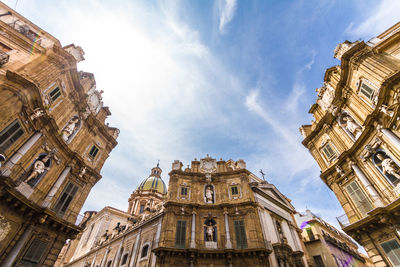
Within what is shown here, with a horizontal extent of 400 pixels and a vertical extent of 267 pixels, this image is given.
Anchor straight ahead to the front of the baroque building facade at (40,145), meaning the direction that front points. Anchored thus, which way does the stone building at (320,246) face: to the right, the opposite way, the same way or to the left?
to the right

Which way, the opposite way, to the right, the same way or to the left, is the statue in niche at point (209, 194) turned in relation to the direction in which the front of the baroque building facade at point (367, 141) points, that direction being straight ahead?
to the left

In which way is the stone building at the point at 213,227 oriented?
toward the camera

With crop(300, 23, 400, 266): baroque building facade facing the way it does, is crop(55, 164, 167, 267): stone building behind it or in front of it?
in front

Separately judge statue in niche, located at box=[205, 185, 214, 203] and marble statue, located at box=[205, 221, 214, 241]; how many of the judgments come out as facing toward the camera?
2

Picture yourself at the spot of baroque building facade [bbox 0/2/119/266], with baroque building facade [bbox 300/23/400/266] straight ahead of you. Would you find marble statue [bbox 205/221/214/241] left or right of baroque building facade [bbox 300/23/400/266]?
left

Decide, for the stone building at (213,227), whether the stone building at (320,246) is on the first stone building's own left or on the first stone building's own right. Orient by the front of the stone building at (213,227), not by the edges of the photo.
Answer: on the first stone building's own left

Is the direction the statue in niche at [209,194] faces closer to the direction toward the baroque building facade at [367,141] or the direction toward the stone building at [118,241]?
the baroque building facade

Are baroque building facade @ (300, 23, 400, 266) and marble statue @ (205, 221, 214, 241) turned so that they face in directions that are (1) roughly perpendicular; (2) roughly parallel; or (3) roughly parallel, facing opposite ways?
roughly perpendicular

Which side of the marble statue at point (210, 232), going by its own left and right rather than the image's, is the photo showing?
front
